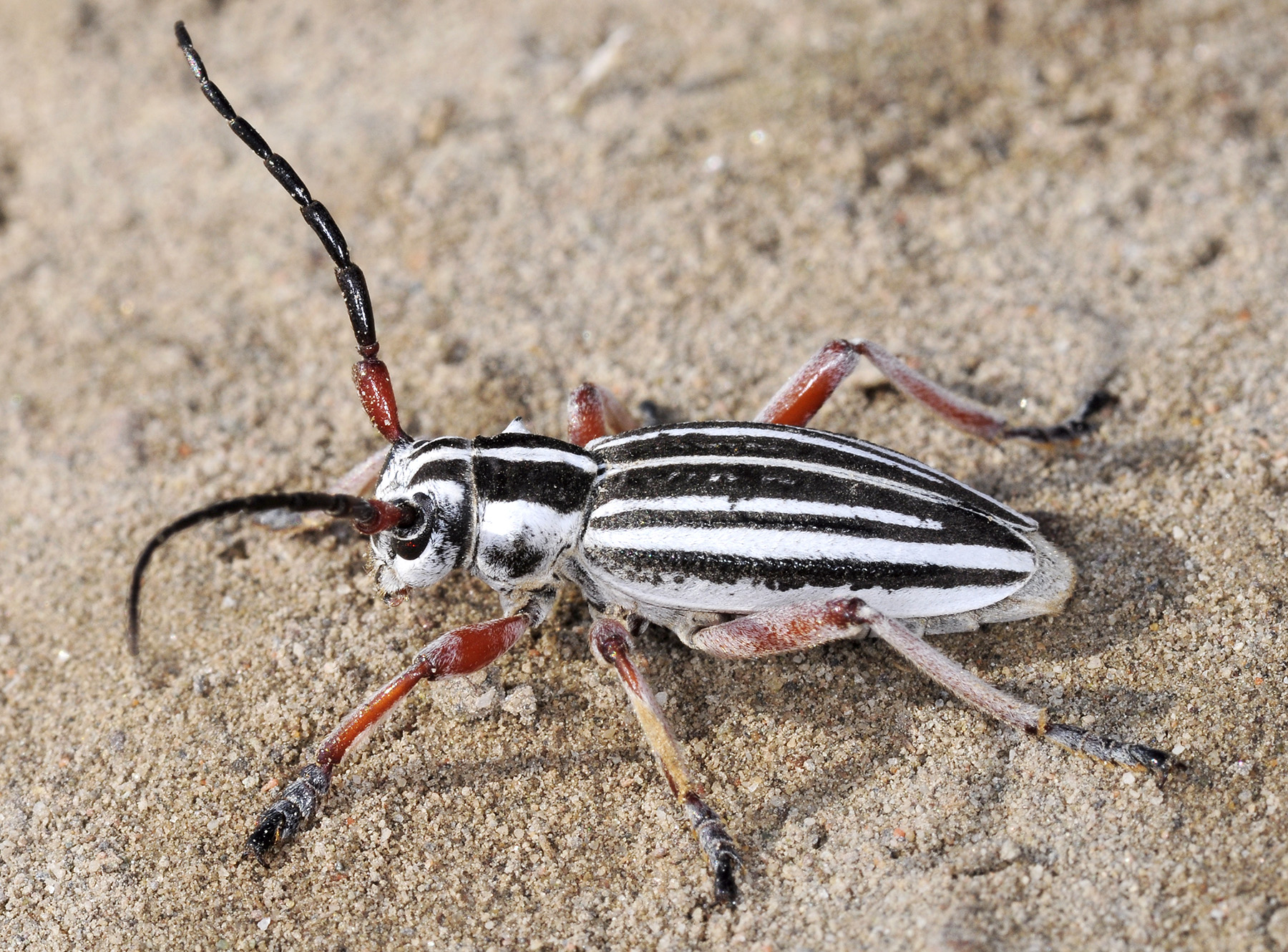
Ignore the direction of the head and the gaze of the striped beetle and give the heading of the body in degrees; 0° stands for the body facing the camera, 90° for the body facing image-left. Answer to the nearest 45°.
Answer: approximately 90°
